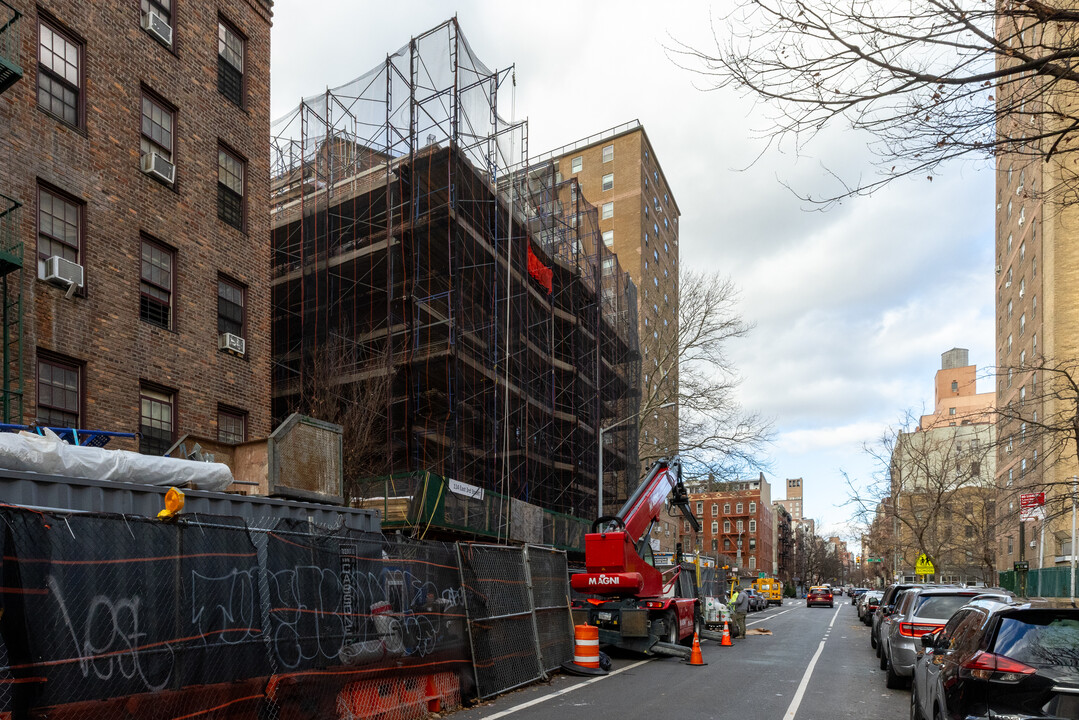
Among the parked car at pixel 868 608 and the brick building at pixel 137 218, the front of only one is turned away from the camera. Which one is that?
the parked car

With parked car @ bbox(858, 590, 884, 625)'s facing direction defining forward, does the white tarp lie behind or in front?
behind

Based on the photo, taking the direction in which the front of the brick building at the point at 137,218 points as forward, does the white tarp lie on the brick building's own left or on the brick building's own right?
on the brick building's own right

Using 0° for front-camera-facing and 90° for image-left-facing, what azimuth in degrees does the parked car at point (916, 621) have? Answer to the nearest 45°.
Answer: approximately 180°

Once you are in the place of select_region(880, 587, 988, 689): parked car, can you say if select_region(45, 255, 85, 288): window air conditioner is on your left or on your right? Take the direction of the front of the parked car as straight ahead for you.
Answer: on your left

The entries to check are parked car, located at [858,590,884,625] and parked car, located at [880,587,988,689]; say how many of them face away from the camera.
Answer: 2

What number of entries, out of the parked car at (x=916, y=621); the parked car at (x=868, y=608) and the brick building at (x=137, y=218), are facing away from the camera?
2

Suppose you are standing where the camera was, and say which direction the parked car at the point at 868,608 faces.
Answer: facing away from the viewer
